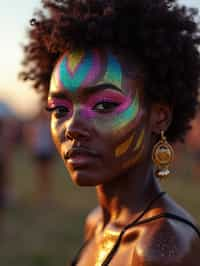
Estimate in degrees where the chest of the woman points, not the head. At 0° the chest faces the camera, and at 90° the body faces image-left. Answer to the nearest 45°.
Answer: approximately 45°

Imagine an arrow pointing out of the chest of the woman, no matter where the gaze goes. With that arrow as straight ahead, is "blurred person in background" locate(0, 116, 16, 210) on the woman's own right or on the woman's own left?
on the woman's own right

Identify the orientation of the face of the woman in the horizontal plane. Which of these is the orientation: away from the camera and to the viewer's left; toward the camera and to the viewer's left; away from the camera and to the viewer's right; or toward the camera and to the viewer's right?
toward the camera and to the viewer's left

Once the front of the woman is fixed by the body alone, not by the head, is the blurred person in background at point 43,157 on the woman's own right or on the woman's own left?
on the woman's own right

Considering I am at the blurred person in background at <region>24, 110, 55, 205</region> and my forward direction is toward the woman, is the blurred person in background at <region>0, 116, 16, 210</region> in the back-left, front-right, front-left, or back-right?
front-right
